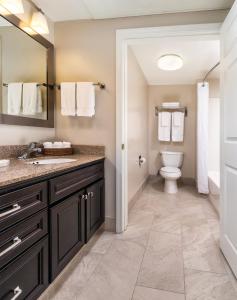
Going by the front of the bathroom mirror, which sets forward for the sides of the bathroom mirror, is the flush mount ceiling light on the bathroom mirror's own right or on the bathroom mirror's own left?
on the bathroom mirror's own left

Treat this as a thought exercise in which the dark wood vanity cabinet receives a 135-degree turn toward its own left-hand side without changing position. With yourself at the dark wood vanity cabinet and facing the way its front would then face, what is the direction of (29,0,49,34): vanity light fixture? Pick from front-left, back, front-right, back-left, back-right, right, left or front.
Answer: front

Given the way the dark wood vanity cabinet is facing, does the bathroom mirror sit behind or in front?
behind

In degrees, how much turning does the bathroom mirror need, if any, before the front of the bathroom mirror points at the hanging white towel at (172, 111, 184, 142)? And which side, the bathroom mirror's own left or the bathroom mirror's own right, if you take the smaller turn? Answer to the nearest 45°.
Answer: approximately 90° to the bathroom mirror's own left

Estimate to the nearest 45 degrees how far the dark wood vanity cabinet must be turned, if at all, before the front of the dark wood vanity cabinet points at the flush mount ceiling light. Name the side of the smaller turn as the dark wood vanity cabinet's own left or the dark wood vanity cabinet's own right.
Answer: approximately 90° to the dark wood vanity cabinet's own left

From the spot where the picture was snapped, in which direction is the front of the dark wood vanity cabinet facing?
facing the viewer and to the right of the viewer

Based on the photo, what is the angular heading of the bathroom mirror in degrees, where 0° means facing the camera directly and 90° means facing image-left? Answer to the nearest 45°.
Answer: approximately 315°

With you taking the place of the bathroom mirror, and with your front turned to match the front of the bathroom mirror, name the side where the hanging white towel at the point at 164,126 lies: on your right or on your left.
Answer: on your left

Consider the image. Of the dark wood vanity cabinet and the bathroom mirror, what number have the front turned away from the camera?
0
